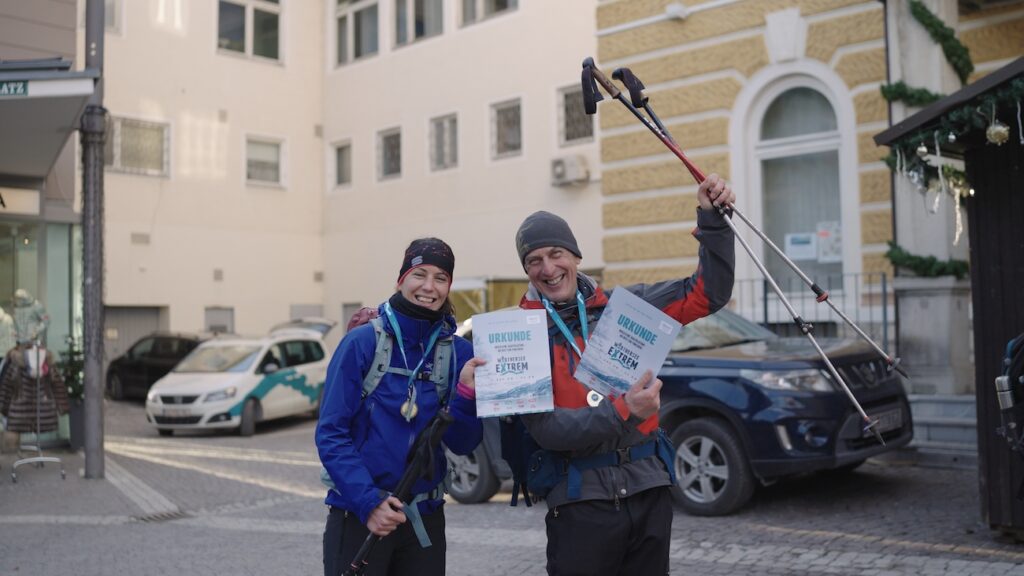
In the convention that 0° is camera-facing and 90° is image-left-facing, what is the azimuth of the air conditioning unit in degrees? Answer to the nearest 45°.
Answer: approximately 45°

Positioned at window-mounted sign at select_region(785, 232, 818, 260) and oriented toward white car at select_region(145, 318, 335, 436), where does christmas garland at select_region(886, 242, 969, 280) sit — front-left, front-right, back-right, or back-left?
back-left

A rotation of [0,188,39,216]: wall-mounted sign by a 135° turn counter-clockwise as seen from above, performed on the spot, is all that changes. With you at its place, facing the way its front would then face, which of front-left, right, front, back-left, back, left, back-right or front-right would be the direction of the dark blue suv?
right

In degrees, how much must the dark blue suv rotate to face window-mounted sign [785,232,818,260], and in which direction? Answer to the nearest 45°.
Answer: approximately 135° to its left

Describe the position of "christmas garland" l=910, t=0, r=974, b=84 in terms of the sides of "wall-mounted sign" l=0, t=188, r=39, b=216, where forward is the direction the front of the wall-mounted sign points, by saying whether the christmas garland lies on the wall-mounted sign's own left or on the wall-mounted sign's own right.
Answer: on the wall-mounted sign's own left

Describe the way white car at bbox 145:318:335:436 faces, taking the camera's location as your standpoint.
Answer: facing the viewer and to the left of the viewer

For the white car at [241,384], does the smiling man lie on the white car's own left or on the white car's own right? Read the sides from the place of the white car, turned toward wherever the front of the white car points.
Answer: on the white car's own left

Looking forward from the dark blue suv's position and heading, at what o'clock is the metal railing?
The metal railing is roughly at 8 o'clock from the dark blue suv.

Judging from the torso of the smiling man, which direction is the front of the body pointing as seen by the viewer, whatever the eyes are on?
toward the camera

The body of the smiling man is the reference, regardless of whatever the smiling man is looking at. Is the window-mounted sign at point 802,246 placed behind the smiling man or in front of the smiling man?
behind

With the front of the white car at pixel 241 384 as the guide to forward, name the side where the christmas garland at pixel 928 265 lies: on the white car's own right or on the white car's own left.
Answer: on the white car's own left

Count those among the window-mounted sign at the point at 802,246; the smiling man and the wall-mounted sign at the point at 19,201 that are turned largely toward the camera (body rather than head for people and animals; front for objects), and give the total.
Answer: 3

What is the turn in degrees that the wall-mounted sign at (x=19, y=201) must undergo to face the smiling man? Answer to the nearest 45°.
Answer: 0° — it already faces them

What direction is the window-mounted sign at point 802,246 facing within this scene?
toward the camera
